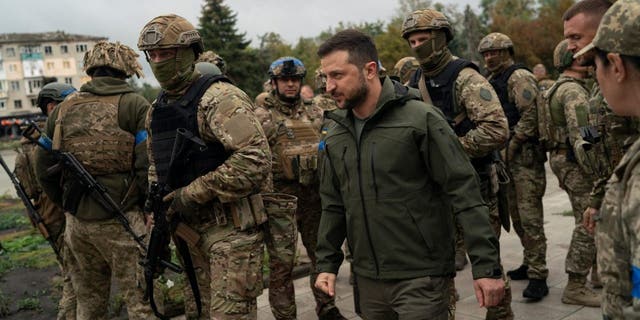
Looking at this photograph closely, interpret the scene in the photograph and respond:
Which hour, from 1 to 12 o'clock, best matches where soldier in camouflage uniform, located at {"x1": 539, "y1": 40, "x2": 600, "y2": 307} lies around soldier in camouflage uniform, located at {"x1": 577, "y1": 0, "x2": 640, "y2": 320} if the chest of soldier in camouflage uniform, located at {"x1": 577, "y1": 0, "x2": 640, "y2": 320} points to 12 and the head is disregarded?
soldier in camouflage uniform, located at {"x1": 539, "y1": 40, "x2": 600, "y2": 307} is roughly at 3 o'clock from soldier in camouflage uniform, located at {"x1": 577, "y1": 0, "x2": 640, "y2": 320}.

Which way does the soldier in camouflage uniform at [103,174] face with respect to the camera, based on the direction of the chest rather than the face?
away from the camera

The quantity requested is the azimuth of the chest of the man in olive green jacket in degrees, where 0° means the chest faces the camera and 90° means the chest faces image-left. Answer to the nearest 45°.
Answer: approximately 45°

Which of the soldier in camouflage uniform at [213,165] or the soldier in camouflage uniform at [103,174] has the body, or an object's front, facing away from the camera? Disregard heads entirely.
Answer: the soldier in camouflage uniform at [103,174]

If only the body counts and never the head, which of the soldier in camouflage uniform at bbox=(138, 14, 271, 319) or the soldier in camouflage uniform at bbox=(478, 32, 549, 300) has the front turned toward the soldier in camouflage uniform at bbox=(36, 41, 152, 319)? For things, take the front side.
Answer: the soldier in camouflage uniform at bbox=(478, 32, 549, 300)

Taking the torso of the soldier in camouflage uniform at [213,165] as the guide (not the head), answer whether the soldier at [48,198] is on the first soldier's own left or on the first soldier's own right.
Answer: on the first soldier's own right

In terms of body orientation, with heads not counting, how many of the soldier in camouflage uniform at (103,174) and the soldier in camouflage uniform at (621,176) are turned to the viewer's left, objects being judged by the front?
1

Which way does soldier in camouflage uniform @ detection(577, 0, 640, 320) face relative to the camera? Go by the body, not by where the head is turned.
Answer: to the viewer's left

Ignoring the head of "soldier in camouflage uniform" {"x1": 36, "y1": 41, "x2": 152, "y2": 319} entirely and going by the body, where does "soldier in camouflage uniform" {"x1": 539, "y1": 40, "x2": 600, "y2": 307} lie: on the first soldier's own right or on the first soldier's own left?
on the first soldier's own right
